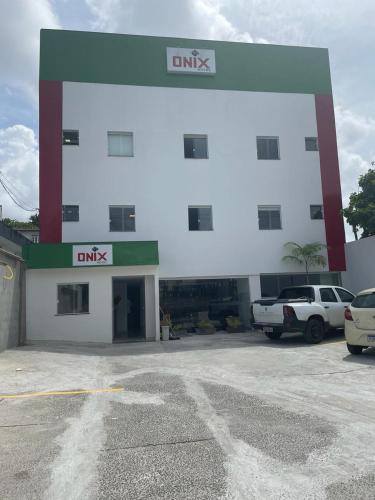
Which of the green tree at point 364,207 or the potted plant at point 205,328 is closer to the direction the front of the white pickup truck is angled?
the green tree

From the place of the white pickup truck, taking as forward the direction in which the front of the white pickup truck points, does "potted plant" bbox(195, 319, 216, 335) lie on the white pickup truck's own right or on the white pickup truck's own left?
on the white pickup truck's own left

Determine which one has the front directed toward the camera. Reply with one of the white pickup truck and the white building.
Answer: the white building

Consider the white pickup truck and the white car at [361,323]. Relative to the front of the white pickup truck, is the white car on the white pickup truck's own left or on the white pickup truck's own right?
on the white pickup truck's own right

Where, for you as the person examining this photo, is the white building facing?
facing the viewer

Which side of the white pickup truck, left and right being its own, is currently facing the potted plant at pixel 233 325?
left

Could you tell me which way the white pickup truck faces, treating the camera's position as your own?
facing away from the viewer and to the right of the viewer

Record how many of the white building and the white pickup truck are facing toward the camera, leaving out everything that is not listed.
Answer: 1

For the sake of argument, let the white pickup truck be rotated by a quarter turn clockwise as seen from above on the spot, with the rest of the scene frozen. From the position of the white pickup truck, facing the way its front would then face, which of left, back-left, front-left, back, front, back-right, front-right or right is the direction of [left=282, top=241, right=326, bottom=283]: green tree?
back-left
